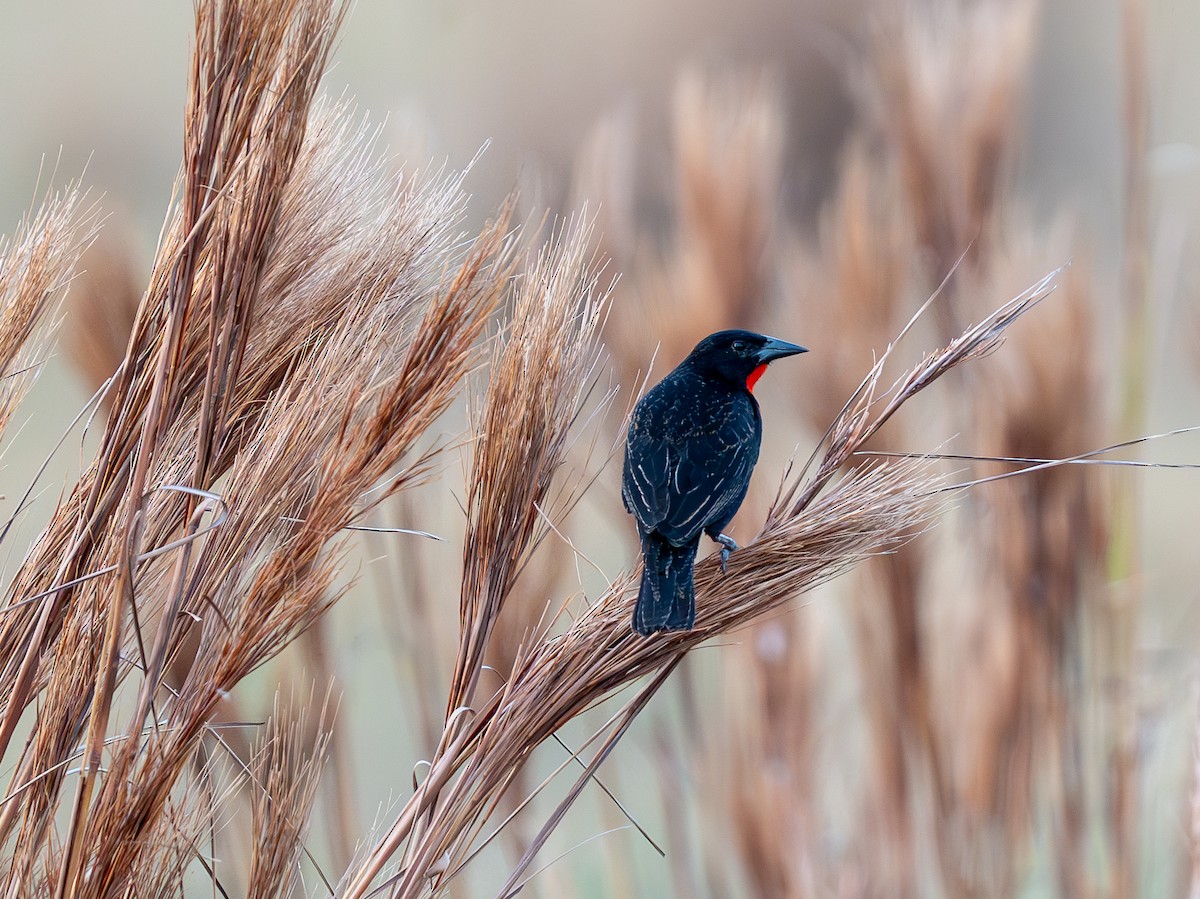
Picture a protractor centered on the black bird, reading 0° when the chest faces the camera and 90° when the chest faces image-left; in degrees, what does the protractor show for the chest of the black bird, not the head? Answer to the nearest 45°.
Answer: approximately 225°
